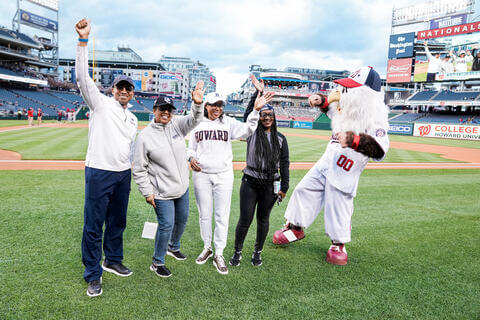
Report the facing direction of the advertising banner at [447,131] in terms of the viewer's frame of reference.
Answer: facing the viewer

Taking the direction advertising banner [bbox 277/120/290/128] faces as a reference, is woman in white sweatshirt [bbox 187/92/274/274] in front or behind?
in front

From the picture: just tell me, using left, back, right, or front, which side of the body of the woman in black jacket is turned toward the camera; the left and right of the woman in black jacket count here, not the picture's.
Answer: front

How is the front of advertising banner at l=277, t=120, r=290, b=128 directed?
toward the camera

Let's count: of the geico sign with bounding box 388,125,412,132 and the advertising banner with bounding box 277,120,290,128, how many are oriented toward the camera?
2

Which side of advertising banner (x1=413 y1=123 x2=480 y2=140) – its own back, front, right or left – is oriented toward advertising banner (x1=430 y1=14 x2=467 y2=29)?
back

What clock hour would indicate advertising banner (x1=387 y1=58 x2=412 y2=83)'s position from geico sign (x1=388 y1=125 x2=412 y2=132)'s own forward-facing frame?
The advertising banner is roughly at 6 o'clock from the geico sign.

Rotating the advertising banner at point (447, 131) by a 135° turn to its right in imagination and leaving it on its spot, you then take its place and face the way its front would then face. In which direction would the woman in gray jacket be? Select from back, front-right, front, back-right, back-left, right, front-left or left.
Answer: back-left

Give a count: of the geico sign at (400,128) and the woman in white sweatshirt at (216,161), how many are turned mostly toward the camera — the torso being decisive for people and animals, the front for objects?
2

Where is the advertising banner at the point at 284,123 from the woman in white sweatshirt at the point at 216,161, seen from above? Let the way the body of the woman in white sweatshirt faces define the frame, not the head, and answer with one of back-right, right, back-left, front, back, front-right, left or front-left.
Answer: back
